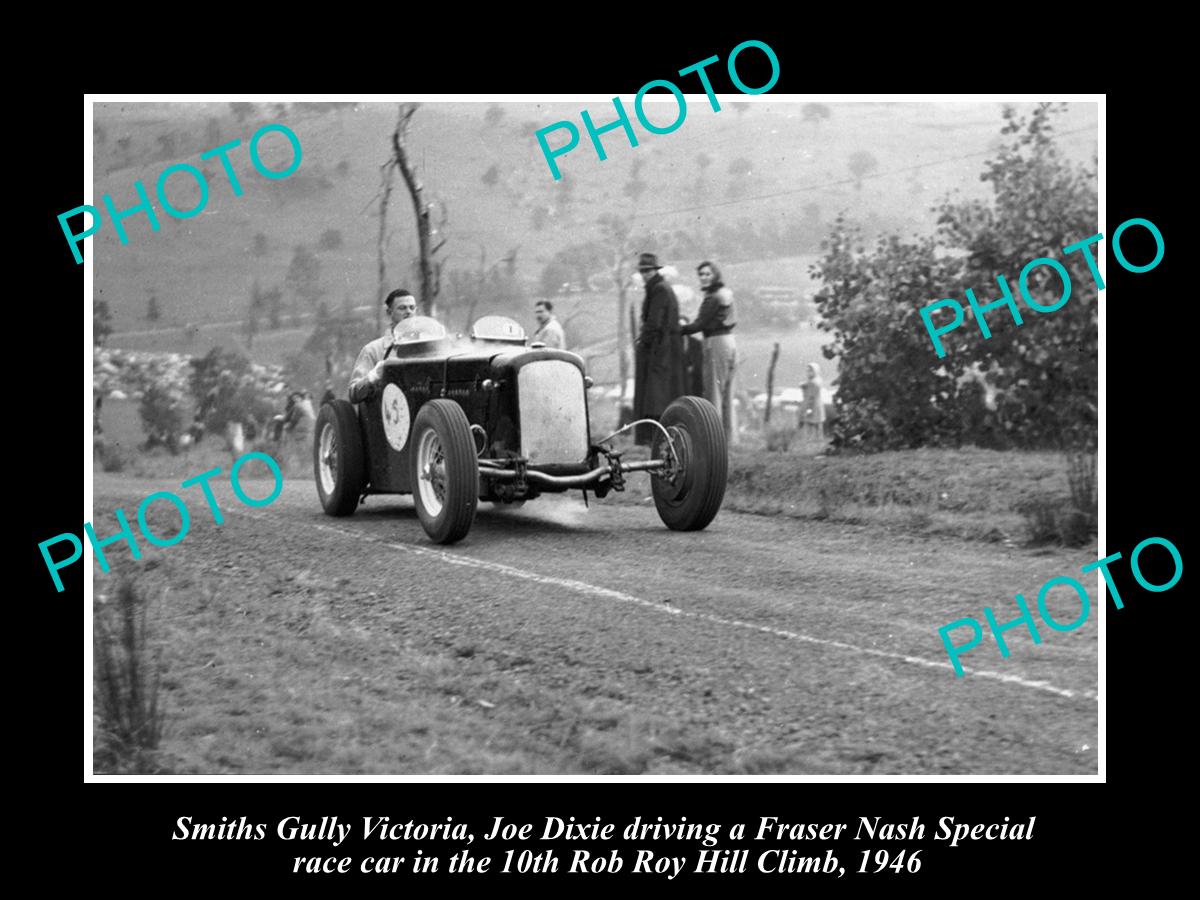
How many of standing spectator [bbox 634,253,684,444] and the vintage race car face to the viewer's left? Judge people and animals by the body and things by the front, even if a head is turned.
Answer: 1

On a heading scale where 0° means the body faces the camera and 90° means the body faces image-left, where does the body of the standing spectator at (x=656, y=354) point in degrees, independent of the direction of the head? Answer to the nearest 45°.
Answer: approximately 90°

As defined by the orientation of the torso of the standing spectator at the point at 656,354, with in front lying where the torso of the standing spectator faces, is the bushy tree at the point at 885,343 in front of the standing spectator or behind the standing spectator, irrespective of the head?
behind

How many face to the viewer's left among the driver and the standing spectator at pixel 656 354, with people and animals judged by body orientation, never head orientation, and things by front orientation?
1

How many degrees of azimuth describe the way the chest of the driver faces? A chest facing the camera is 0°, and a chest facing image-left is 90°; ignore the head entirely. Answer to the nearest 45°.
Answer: approximately 315°

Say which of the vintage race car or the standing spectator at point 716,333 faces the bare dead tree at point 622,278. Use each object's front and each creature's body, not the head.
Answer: the standing spectator

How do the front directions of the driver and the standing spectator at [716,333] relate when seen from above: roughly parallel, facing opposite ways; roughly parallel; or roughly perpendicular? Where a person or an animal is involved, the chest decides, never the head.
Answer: roughly perpendicular
